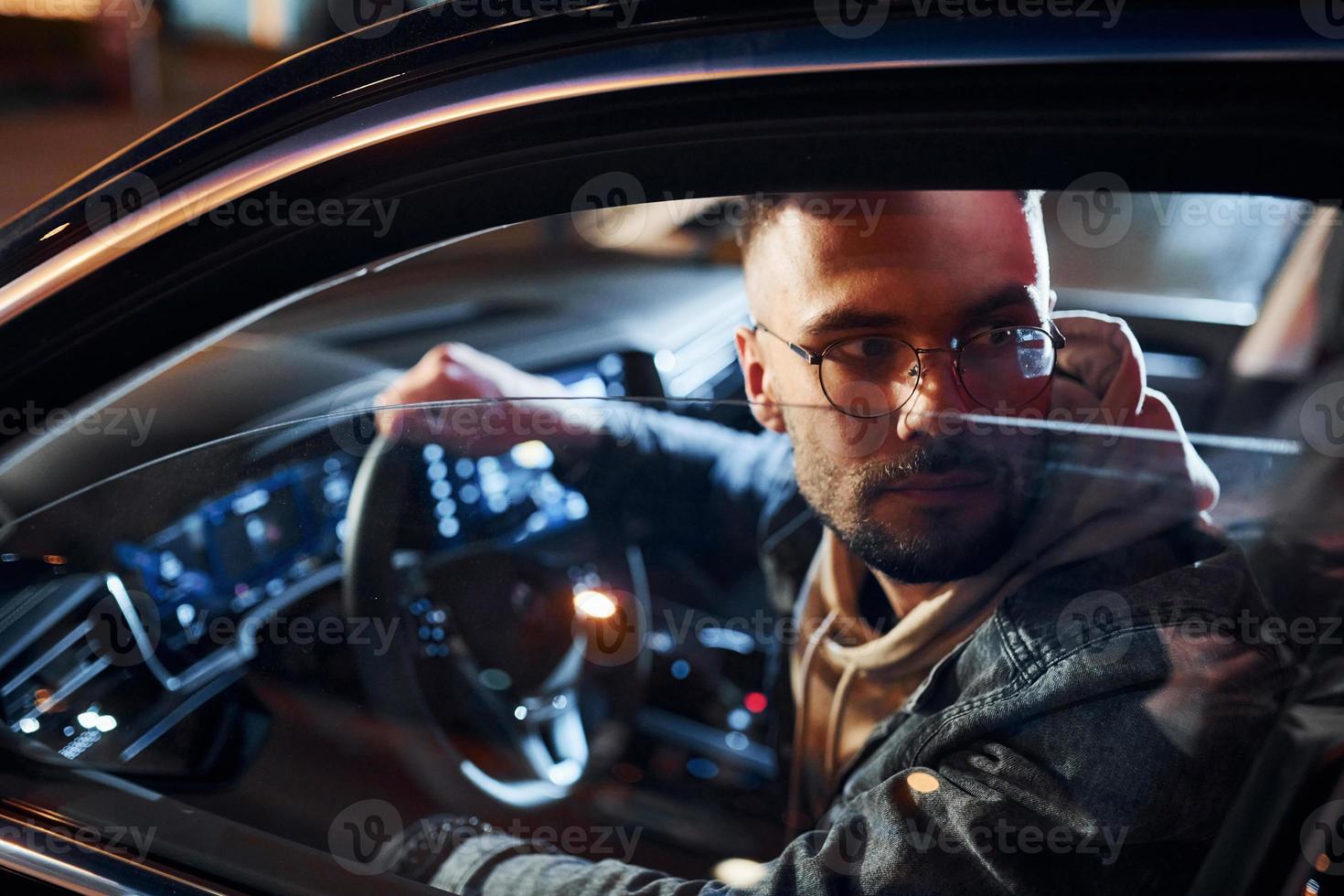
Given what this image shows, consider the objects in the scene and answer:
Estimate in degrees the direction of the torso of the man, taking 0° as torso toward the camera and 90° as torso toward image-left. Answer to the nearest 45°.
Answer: approximately 45°
